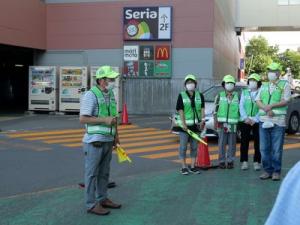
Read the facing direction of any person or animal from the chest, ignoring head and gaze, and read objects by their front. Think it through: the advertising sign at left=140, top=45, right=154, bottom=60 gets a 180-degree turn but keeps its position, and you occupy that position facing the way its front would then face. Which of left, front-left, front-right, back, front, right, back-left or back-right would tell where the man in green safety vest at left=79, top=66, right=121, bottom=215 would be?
back

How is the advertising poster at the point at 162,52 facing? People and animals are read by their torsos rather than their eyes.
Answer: toward the camera

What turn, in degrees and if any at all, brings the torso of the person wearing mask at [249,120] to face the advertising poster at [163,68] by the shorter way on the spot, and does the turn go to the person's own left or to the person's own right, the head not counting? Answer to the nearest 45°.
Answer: approximately 180°

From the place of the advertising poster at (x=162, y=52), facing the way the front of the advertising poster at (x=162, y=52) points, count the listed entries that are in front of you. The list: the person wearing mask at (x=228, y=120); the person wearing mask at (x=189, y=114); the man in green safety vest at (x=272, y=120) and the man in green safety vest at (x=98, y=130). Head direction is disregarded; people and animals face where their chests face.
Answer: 4

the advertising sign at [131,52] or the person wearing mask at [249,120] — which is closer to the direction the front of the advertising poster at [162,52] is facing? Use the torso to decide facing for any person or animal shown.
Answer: the person wearing mask

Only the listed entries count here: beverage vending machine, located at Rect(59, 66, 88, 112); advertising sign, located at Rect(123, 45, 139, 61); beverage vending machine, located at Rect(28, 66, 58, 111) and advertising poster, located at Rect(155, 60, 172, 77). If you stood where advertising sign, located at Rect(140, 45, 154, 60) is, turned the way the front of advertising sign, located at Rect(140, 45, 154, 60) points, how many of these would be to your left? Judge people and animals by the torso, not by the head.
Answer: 1

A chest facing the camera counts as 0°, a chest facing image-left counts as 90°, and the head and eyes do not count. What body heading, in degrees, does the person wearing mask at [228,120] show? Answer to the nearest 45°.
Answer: approximately 0°

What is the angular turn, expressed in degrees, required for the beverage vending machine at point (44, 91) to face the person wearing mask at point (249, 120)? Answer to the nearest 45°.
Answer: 0° — it already faces them

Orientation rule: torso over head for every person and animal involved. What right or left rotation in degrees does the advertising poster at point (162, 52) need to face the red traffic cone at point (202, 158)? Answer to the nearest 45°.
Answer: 0° — it already faces it

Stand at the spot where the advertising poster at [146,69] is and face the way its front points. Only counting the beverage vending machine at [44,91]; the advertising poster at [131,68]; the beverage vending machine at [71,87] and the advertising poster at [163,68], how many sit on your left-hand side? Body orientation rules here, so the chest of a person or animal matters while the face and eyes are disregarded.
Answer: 1

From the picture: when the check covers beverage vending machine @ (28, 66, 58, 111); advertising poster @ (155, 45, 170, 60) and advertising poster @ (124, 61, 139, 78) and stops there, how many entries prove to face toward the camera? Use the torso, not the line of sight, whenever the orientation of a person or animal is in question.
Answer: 3

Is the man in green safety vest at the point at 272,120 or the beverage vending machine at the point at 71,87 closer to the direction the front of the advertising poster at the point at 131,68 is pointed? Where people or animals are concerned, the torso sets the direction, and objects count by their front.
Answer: the man in green safety vest

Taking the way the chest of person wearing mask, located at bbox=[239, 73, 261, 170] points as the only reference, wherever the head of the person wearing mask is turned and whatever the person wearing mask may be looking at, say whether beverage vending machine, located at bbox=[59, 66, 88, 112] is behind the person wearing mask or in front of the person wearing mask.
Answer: behind
